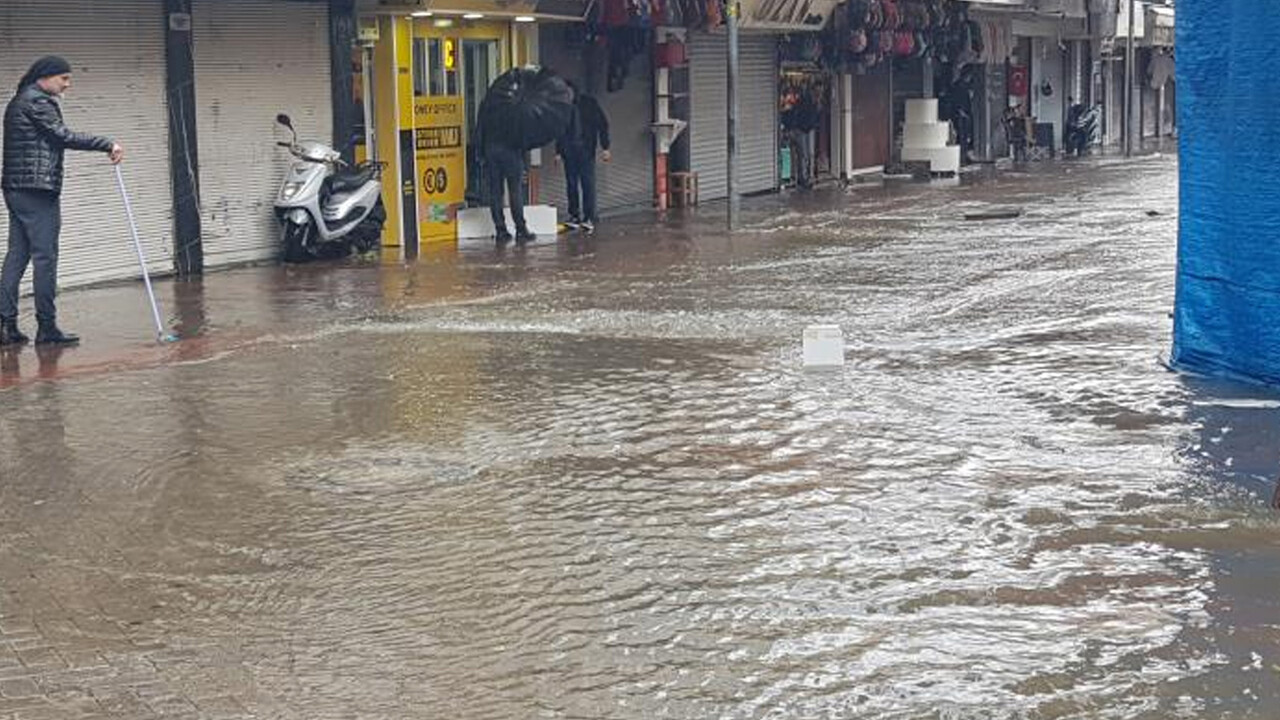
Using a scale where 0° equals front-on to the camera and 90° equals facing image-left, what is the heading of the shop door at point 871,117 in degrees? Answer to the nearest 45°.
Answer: approximately 315°

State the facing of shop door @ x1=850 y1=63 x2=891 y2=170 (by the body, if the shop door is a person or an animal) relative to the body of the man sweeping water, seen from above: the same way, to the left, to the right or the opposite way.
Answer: to the right

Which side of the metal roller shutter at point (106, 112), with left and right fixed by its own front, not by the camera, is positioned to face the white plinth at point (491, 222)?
left

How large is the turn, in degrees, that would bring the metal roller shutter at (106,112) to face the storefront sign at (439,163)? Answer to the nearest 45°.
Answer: approximately 90° to its left

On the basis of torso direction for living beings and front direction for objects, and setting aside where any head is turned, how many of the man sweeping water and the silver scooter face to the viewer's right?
1

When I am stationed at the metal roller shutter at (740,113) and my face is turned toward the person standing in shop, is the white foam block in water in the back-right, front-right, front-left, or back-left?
back-right

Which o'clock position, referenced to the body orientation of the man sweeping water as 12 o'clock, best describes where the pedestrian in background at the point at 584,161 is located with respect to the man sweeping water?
The pedestrian in background is roughly at 10 o'clock from the man sweeping water.

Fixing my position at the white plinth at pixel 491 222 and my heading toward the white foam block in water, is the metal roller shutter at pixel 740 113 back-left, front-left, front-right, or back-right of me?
back-left

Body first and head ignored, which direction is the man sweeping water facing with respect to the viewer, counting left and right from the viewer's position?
facing to the right of the viewer

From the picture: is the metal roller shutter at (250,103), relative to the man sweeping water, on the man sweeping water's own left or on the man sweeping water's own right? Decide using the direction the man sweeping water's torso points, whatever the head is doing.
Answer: on the man sweeping water's own left

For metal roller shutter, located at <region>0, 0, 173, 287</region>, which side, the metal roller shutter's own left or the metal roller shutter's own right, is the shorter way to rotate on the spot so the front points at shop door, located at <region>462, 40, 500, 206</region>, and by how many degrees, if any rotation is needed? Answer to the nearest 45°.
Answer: approximately 90° to the metal roller shutter's own left

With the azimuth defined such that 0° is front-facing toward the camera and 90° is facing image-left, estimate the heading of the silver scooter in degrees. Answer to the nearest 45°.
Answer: approximately 45°
